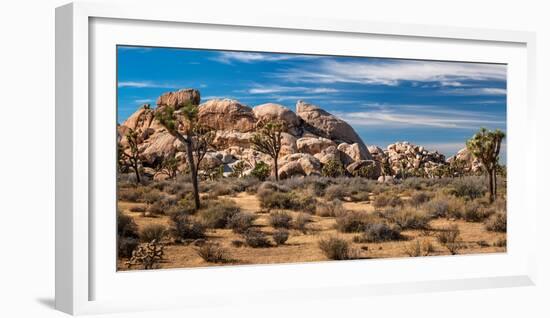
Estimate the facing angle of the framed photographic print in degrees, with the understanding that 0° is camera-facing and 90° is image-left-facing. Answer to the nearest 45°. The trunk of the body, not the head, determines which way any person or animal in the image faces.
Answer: approximately 315°
